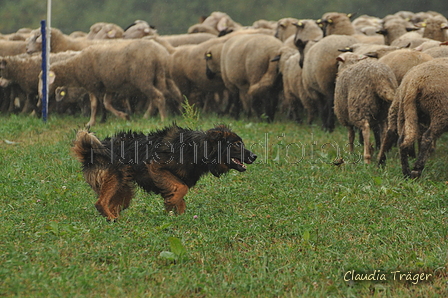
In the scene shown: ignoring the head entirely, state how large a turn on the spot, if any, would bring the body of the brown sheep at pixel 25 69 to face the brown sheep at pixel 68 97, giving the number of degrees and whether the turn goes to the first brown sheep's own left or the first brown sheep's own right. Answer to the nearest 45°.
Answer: approximately 180°

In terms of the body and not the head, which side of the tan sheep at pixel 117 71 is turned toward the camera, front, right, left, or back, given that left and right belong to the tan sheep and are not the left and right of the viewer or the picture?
left

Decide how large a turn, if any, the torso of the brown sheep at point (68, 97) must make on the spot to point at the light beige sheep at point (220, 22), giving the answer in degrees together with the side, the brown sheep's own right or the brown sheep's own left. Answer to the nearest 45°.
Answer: approximately 135° to the brown sheep's own right

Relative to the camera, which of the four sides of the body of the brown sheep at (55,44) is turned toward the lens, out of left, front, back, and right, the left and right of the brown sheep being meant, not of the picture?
left

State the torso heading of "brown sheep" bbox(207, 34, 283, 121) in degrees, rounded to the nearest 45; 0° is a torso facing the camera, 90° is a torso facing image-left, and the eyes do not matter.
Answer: approximately 135°

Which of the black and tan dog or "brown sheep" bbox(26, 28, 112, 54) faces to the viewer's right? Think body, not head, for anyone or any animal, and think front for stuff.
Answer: the black and tan dog

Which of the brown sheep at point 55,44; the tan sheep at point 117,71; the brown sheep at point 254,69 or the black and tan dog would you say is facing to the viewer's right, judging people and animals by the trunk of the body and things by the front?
the black and tan dog

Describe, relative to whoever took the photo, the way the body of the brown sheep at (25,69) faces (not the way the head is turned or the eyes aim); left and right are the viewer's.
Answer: facing to the left of the viewer

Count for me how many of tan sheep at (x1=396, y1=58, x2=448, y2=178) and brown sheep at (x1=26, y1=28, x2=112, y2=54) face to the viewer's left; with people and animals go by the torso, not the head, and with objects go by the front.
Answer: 1
